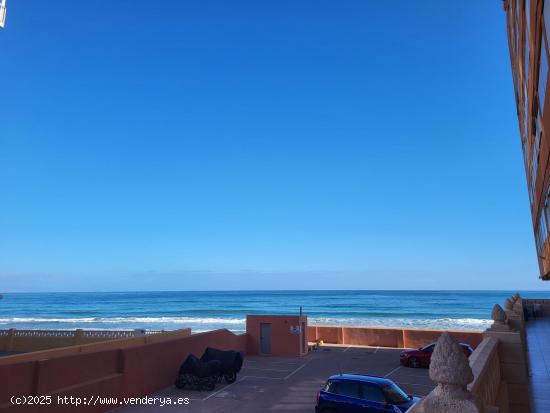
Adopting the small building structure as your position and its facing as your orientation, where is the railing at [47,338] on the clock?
The railing is roughly at 2 o'clock from the small building structure.

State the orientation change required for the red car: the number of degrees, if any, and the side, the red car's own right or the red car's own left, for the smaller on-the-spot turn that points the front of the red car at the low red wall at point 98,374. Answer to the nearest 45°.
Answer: approximately 45° to the red car's own left

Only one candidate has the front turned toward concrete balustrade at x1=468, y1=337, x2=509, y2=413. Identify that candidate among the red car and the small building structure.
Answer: the small building structure

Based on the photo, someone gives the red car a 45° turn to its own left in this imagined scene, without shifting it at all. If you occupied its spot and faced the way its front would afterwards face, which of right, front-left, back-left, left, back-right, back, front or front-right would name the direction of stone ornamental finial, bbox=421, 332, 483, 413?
front-left

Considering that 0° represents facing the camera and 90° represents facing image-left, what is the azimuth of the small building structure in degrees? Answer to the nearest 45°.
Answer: approximately 0°

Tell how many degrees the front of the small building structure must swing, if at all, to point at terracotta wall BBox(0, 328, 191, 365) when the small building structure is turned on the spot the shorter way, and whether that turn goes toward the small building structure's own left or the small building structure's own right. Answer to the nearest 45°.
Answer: approximately 45° to the small building structure's own right

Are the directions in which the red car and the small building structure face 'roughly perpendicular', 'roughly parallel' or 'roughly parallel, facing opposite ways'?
roughly perpendicular

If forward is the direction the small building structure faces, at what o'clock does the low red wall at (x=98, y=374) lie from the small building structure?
The low red wall is roughly at 1 o'clock from the small building structure.

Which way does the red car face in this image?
to the viewer's left

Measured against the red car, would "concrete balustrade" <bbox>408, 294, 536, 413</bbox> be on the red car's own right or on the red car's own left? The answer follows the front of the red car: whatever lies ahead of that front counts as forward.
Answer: on the red car's own left

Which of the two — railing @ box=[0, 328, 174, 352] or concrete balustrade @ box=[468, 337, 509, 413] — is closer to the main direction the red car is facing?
the railing

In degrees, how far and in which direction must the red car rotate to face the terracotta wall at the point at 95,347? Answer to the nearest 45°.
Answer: approximately 45° to its left
